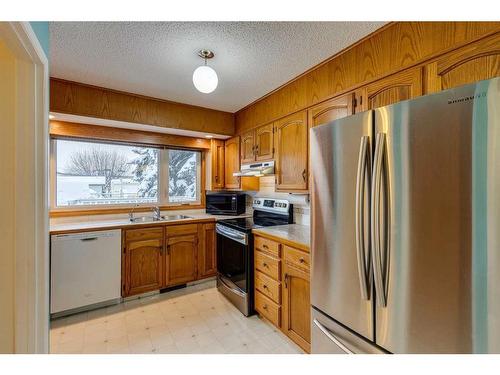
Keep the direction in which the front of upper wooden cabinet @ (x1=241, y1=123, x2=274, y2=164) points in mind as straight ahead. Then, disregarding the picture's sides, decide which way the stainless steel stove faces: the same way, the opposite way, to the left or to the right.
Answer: the same way

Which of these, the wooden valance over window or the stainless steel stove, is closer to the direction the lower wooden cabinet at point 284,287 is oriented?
the wooden valance over window

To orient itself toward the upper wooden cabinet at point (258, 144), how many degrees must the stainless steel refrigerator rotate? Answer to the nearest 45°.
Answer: approximately 90° to its right

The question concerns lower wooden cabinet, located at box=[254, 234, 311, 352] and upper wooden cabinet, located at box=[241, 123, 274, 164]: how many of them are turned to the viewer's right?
0

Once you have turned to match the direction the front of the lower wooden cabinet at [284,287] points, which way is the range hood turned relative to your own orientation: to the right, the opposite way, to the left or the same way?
the same way

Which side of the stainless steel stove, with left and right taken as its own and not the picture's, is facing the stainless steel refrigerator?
left

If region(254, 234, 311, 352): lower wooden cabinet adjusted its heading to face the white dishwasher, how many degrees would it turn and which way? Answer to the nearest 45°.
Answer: approximately 45° to its right

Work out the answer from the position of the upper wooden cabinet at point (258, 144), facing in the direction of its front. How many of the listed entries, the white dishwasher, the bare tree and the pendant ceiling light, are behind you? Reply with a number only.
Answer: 0

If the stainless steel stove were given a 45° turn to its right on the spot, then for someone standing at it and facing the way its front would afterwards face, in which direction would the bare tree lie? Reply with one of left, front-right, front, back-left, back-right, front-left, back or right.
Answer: front

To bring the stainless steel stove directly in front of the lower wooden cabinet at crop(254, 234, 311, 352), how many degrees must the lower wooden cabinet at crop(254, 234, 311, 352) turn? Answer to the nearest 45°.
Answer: approximately 90° to its right

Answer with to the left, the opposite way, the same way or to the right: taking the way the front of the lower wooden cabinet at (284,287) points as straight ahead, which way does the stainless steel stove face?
the same way

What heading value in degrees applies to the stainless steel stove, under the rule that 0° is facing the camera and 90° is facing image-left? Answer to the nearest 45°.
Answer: approximately 45°

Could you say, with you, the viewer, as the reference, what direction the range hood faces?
facing the viewer and to the left of the viewer

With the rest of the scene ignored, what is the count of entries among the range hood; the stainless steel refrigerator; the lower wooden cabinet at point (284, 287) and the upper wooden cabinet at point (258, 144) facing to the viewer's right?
0

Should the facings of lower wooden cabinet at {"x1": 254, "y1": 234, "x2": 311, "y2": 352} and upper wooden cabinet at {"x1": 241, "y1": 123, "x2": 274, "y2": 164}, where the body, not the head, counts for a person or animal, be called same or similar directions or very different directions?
same or similar directions

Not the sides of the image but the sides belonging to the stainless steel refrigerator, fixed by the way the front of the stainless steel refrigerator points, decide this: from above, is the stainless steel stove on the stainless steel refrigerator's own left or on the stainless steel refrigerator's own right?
on the stainless steel refrigerator's own right

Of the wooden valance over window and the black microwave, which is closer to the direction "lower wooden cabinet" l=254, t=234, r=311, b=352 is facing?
the wooden valance over window

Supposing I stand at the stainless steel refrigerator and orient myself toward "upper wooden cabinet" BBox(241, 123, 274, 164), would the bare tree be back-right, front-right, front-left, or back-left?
front-left

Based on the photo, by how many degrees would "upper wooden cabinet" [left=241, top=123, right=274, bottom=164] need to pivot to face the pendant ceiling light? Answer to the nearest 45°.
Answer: approximately 45° to its left
